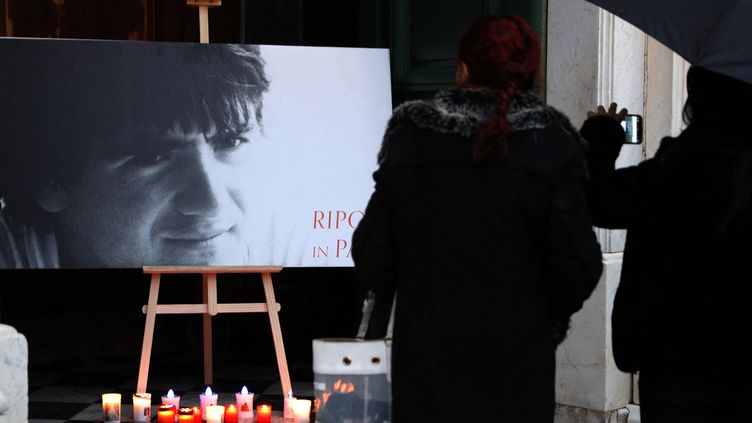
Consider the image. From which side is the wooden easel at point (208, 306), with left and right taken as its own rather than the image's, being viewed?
front

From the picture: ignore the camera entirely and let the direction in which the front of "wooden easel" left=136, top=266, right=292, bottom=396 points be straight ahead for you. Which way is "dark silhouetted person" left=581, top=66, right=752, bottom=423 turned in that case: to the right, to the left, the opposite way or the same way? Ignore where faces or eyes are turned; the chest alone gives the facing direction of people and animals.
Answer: the opposite way

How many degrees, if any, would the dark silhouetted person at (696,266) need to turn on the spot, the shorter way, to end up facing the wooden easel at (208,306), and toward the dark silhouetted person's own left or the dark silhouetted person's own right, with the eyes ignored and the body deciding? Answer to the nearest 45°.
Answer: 0° — they already face it

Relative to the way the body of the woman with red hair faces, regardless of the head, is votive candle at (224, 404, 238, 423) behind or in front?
in front

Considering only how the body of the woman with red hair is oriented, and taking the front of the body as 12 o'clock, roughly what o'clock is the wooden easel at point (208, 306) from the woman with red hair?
The wooden easel is roughly at 11 o'clock from the woman with red hair.

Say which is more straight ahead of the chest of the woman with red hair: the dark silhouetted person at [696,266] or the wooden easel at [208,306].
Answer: the wooden easel

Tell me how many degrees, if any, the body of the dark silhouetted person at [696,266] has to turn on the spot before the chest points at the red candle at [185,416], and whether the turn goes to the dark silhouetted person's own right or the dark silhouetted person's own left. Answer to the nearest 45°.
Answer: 0° — they already face it

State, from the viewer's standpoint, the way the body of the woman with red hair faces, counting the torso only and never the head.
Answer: away from the camera

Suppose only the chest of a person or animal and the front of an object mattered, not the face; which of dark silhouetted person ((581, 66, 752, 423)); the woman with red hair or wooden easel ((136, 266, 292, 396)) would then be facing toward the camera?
the wooden easel

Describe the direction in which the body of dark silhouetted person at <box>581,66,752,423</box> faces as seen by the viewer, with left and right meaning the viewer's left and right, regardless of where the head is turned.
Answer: facing away from the viewer and to the left of the viewer

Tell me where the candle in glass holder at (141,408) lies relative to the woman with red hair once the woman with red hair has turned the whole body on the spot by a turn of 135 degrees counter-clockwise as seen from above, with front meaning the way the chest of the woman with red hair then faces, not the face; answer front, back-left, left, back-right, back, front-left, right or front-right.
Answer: right
